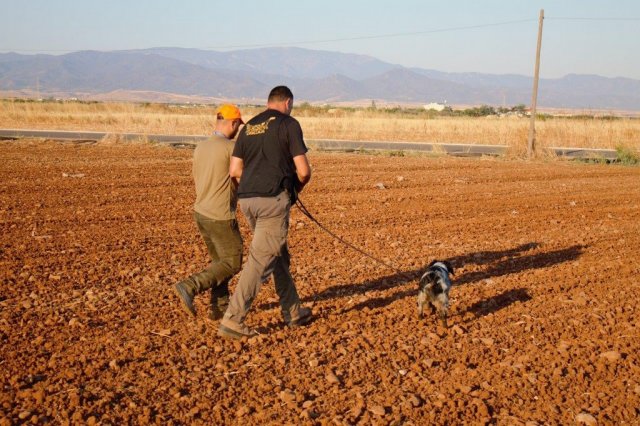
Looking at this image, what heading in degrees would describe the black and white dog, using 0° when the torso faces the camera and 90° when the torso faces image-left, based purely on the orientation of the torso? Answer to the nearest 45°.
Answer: approximately 180°

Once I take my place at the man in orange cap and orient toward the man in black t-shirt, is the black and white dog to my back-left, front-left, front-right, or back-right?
front-left

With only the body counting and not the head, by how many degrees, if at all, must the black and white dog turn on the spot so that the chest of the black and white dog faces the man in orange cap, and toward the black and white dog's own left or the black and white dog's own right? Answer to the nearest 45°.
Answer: approximately 90° to the black and white dog's own left

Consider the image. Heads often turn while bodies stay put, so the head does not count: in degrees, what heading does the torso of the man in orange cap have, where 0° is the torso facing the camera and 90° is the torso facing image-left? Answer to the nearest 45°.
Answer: approximately 225°

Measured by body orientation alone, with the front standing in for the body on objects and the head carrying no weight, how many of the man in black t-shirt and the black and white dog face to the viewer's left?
0

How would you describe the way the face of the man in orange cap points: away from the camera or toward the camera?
away from the camera

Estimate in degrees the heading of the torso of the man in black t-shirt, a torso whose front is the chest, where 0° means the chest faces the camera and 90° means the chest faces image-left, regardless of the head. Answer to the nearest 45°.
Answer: approximately 225°

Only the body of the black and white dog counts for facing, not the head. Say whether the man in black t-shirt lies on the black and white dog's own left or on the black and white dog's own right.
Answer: on the black and white dog's own left

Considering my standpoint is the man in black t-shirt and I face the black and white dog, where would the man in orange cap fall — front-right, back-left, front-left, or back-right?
back-left

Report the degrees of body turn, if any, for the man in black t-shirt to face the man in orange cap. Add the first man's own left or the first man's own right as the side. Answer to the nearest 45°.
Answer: approximately 90° to the first man's own left

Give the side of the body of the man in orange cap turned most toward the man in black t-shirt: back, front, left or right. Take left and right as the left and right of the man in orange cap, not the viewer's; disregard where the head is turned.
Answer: right

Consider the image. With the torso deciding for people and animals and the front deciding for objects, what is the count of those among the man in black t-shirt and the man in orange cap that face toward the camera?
0
